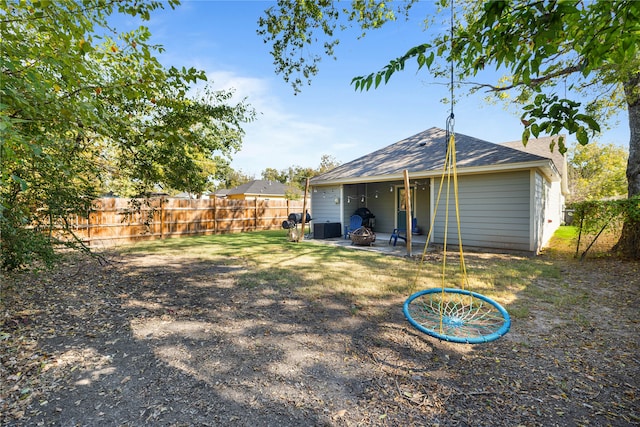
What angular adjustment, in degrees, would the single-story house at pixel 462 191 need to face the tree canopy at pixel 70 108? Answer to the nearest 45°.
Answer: approximately 180°

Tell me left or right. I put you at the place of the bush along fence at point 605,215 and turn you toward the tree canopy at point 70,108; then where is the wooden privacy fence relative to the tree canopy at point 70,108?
right

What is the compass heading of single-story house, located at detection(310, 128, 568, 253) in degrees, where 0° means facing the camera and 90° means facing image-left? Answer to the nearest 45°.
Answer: approximately 225°

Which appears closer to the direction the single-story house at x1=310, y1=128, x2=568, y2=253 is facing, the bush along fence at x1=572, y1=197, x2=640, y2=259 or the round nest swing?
the bush along fence

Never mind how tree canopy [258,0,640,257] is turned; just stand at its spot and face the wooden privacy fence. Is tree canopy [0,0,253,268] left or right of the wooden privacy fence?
left

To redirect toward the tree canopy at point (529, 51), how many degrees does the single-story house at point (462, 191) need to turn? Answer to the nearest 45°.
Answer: approximately 135° to its right
